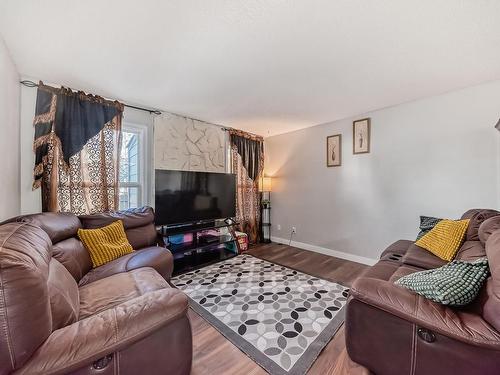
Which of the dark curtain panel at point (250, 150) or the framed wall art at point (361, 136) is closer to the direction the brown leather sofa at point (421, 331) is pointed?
the dark curtain panel

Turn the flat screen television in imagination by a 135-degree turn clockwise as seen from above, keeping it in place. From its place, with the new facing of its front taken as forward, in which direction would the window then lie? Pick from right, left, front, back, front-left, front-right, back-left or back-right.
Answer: front

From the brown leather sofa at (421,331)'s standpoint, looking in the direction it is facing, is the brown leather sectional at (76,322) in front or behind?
in front

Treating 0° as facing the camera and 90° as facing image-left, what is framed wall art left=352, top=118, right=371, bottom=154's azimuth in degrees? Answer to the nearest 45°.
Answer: approximately 45°

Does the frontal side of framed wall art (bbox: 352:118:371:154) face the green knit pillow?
no

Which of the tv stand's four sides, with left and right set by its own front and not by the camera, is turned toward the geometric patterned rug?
front

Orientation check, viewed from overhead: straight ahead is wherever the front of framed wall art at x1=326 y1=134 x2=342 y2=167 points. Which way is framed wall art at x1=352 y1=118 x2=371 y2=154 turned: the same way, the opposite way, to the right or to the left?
the same way

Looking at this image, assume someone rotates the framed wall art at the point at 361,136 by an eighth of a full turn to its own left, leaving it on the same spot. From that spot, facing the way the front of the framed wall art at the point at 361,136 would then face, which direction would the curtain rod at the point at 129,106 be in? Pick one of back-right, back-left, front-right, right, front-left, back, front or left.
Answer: front-right

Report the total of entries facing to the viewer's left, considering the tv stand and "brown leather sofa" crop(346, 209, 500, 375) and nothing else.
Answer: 1

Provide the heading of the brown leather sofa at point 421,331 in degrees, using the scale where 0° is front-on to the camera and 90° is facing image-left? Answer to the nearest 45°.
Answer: approximately 90°

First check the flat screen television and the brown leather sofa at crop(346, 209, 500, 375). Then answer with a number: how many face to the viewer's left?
1

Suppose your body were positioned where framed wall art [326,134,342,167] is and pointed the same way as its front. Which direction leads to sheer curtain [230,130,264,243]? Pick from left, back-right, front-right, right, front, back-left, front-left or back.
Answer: front-right

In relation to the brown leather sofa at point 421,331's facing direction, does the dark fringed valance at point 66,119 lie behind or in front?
in front

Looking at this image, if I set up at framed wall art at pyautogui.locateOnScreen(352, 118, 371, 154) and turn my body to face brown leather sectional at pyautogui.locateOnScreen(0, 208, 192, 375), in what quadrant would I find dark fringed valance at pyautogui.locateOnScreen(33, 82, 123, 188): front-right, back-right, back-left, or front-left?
front-right

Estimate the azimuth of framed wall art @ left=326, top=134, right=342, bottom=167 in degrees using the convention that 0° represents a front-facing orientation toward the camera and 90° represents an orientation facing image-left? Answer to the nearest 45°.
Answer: approximately 45°

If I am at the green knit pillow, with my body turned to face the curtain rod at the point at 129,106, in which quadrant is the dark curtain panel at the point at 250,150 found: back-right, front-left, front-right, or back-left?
front-right
